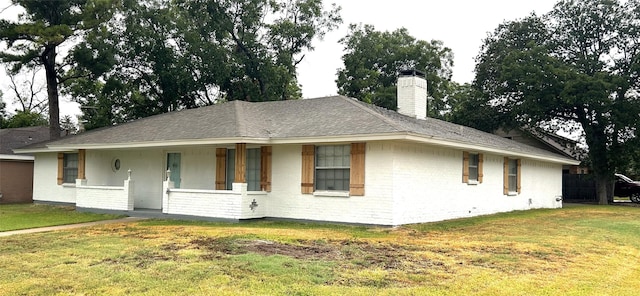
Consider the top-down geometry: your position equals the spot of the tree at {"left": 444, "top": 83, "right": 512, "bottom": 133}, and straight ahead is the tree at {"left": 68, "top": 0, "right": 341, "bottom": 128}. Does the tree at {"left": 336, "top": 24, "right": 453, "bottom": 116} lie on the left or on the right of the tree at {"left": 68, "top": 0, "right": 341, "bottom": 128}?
right

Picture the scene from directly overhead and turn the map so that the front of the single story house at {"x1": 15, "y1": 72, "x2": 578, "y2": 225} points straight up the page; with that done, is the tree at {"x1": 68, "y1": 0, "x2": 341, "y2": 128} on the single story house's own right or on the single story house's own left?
on the single story house's own right

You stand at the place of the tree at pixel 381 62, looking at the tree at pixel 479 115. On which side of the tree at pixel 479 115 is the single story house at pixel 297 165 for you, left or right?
right

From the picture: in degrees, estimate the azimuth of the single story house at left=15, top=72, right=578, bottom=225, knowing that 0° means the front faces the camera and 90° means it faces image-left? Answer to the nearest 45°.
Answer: approximately 45°

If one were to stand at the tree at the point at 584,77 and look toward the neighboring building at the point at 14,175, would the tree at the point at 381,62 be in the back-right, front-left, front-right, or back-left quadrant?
front-right

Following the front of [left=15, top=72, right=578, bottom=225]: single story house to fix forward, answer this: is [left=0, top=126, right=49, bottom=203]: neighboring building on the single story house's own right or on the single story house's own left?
on the single story house's own right

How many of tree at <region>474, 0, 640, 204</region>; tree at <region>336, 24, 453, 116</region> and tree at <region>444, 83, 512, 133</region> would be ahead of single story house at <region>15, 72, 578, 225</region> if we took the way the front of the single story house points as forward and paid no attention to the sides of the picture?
0

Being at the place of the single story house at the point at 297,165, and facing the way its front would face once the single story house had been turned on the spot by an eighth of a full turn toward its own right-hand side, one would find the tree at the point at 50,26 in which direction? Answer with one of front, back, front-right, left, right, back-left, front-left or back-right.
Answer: front-right

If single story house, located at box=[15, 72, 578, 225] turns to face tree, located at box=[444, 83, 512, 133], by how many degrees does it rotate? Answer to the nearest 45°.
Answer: approximately 180°
